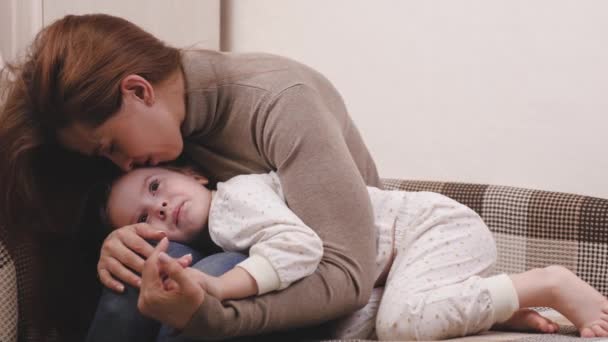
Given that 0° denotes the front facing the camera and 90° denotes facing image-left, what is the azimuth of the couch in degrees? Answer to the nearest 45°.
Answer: approximately 0°
